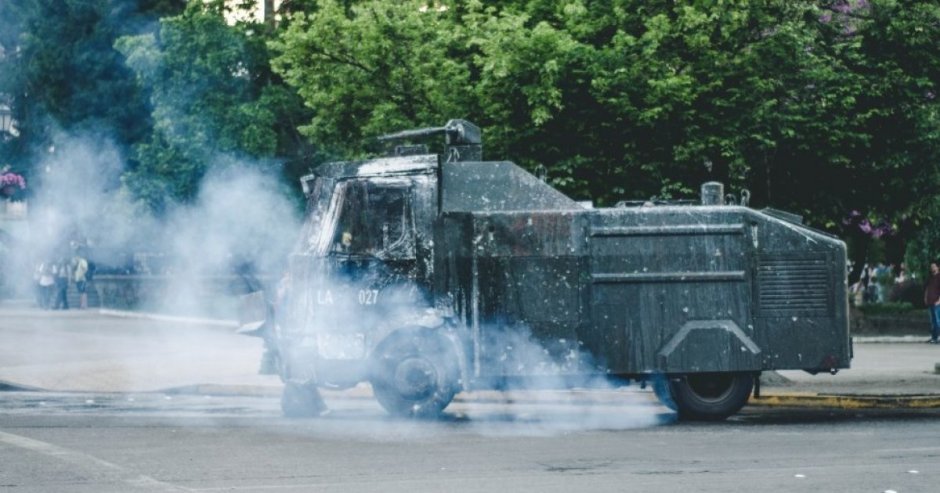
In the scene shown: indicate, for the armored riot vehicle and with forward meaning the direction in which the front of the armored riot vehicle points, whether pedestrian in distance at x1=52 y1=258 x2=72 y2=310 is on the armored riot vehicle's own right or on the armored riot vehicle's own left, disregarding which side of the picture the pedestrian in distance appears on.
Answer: on the armored riot vehicle's own right

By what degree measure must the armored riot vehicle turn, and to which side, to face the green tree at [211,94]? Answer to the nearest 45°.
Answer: approximately 45° to its right

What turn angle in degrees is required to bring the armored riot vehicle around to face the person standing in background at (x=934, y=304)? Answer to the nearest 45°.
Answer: approximately 135° to its right

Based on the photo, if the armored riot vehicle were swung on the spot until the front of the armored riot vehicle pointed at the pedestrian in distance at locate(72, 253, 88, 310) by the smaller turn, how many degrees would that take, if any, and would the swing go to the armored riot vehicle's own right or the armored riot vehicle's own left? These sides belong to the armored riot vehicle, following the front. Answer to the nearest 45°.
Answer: approximately 45° to the armored riot vehicle's own right

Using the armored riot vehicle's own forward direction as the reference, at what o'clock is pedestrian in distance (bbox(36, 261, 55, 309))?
The pedestrian in distance is roughly at 2 o'clock from the armored riot vehicle.

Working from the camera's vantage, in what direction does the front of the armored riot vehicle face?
facing to the left of the viewer

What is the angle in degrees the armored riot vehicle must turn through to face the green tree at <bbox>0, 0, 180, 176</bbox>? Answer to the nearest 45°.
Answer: approximately 45° to its right
